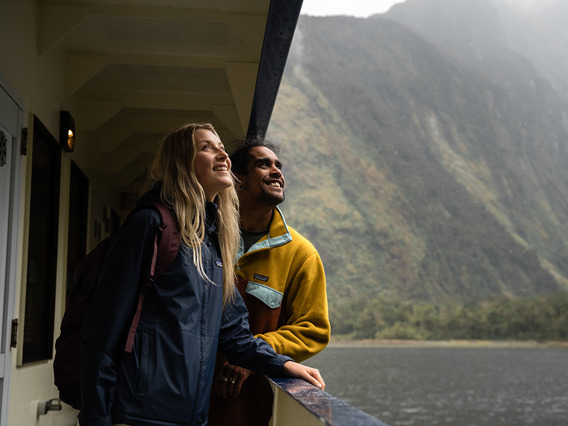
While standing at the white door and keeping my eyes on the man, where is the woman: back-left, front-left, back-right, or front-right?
front-right

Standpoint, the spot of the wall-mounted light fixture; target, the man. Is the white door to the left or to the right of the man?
right

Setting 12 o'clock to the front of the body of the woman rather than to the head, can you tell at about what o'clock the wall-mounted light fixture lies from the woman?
The wall-mounted light fixture is roughly at 7 o'clock from the woman.

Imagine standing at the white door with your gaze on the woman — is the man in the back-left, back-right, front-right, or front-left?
front-left

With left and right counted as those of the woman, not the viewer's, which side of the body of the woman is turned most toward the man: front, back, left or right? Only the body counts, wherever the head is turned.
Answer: left

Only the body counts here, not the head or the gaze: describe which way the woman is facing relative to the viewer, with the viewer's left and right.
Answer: facing the viewer and to the right of the viewer

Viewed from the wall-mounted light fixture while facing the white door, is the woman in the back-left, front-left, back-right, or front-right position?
front-left

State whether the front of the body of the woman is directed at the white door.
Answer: no

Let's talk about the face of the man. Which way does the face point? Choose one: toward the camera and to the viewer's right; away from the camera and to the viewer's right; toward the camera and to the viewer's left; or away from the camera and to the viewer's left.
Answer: toward the camera and to the viewer's right
